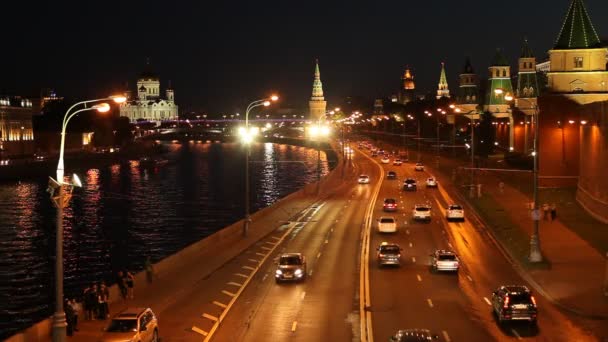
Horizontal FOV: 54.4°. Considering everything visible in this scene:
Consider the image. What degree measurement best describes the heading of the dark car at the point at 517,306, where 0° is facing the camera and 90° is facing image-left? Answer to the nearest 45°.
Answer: approximately 180°

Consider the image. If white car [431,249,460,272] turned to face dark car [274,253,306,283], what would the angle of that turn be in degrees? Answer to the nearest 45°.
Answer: approximately 90° to its left

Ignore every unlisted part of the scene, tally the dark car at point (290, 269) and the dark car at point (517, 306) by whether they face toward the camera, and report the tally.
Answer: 1

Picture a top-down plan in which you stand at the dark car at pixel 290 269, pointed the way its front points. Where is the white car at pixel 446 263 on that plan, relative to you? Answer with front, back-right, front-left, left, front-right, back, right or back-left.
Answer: left

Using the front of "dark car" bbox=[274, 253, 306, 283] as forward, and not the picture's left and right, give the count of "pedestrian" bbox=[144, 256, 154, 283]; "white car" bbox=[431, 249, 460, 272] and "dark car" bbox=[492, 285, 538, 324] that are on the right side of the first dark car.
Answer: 1

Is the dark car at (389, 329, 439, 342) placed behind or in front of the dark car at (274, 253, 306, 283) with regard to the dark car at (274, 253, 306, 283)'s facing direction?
in front

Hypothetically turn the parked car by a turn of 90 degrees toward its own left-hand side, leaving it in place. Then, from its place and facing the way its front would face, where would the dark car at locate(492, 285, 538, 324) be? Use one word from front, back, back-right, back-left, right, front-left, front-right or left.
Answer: front-left

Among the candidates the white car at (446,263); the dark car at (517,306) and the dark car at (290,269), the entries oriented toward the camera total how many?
1

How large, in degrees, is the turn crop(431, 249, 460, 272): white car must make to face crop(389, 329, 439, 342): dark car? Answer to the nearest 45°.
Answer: approximately 180°

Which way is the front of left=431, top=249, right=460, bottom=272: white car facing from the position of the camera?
facing away from the viewer

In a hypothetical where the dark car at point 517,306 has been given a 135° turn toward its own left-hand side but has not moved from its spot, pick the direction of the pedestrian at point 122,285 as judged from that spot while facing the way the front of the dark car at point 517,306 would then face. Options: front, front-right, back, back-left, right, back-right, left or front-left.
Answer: front-right

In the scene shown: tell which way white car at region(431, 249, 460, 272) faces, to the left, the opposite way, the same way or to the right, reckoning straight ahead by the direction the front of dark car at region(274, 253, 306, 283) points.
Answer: the opposite way

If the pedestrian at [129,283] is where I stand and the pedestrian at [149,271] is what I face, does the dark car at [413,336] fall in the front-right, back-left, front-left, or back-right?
back-right

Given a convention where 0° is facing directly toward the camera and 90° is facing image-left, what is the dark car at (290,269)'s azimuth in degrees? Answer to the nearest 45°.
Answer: approximately 0°

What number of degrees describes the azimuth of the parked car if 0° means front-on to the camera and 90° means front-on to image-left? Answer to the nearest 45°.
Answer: approximately 45°
